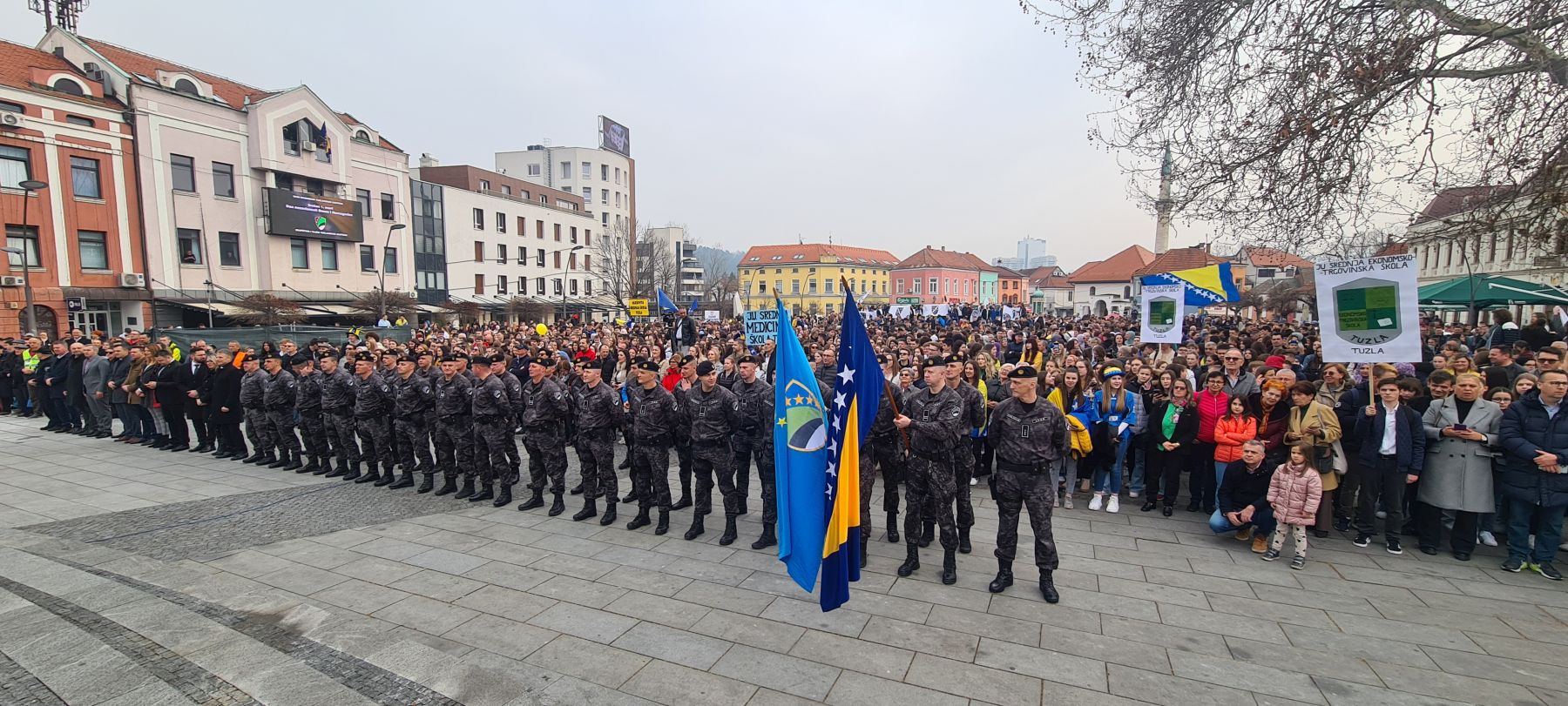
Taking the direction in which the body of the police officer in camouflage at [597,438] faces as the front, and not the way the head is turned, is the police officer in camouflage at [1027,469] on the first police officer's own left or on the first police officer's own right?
on the first police officer's own left

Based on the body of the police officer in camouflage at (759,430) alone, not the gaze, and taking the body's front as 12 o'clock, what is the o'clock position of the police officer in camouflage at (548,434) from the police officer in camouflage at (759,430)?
the police officer in camouflage at (548,434) is roughly at 2 o'clock from the police officer in camouflage at (759,430).

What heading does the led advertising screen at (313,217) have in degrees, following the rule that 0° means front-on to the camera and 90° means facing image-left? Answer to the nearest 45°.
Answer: approximately 315°

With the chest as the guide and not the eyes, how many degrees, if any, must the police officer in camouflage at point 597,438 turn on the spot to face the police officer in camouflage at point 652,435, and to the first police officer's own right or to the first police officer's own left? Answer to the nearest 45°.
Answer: approximately 90° to the first police officer's own left

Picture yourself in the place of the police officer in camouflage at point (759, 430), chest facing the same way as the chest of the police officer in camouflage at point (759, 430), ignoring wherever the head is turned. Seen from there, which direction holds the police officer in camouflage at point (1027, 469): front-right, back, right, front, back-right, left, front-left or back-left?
left

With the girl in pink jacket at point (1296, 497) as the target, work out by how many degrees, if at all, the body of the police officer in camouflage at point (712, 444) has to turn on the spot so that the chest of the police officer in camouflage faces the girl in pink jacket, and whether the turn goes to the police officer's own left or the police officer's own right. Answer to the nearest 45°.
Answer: approximately 135° to the police officer's own left

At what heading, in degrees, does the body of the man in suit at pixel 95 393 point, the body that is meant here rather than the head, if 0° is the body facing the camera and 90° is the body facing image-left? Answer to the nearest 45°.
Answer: approximately 45°

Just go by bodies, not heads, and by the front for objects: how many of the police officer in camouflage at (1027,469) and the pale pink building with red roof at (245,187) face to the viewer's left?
0

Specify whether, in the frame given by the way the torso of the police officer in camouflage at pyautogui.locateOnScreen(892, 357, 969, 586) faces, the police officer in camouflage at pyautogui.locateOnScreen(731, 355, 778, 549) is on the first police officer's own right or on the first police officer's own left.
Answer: on the first police officer's own right

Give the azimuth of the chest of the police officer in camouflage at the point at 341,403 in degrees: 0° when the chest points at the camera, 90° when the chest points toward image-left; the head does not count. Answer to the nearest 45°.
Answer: approximately 45°

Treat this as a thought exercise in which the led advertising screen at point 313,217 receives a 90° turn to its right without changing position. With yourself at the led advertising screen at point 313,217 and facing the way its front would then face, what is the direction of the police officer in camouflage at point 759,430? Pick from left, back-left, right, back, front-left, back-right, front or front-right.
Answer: front-left

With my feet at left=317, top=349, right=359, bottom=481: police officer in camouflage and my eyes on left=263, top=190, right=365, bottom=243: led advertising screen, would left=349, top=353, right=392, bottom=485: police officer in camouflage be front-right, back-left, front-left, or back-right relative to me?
back-right

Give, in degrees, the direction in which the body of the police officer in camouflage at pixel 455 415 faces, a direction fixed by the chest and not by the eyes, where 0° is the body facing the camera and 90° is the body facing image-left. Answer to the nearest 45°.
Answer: approximately 45°

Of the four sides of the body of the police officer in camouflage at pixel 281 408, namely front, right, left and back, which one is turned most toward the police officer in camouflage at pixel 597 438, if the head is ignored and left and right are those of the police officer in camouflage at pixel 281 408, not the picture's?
left

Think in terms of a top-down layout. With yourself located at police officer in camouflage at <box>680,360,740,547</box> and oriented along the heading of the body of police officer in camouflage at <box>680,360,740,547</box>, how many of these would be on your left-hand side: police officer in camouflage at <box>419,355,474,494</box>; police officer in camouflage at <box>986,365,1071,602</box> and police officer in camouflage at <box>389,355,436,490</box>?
1
